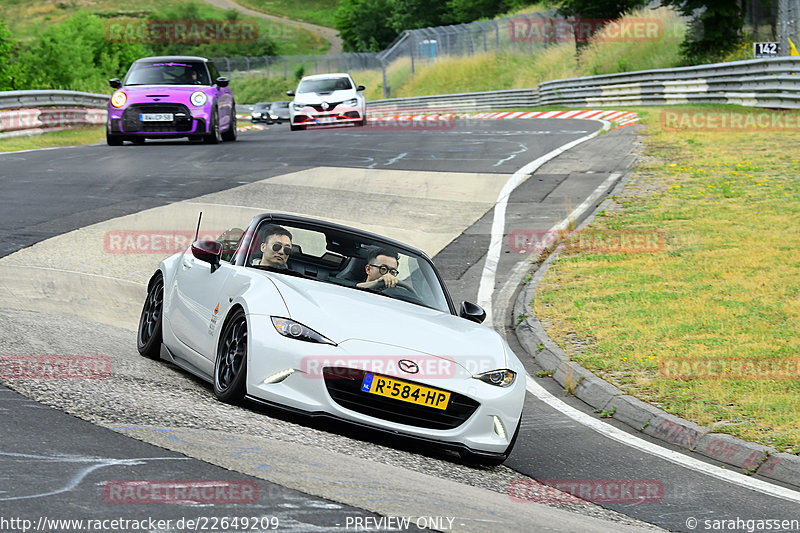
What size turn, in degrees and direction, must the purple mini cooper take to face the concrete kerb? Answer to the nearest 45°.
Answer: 0° — it already faces it

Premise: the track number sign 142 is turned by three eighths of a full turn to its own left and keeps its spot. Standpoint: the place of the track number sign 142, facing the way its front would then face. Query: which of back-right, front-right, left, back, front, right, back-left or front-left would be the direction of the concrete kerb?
back-right

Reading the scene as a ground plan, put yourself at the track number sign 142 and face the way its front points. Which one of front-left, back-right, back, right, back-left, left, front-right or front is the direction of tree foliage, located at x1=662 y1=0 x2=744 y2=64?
back

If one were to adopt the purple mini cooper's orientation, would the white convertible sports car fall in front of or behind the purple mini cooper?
in front

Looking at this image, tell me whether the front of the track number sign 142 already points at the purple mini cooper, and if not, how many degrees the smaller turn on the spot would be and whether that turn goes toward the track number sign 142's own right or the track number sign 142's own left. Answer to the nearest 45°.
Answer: approximately 45° to the track number sign 142's own right

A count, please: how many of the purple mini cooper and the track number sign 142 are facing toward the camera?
2

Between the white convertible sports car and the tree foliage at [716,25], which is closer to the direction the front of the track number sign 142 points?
the white convertible sports car

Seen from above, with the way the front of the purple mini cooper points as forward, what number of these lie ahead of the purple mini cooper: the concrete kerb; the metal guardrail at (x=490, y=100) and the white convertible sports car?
2

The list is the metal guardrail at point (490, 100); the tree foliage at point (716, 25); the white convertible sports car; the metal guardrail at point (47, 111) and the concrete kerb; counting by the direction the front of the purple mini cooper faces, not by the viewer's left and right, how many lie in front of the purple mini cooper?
2

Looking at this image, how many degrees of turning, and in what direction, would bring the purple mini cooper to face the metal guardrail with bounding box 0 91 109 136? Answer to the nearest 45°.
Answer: approximately 135° to its right

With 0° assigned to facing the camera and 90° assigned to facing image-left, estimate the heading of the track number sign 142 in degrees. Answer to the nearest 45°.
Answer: approximately 0°

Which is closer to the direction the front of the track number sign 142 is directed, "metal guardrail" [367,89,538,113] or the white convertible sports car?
the white convertible sports car
